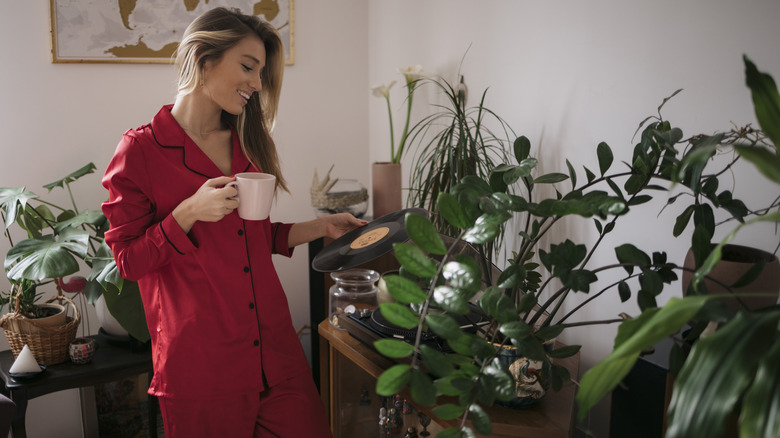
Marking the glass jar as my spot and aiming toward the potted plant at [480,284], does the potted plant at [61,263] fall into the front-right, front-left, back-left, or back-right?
back-right

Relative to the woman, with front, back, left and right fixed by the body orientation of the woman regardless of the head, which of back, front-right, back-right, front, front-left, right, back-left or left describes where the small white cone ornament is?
back

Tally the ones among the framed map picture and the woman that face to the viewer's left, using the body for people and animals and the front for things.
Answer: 0

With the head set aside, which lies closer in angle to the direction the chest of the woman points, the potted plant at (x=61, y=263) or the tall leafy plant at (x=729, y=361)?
the tall leafy plant

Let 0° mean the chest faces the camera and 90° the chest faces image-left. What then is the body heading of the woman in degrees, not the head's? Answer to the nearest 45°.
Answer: approximately 315°

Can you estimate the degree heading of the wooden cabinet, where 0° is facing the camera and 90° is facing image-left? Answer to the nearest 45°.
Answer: approximately 45°

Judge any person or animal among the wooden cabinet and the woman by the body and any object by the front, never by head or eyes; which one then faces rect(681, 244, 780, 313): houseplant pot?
the woman

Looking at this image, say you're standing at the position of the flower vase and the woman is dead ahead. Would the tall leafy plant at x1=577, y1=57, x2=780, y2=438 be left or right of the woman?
left

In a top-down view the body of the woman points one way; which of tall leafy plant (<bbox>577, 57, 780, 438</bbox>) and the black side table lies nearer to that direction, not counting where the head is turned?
the tall leafy plant

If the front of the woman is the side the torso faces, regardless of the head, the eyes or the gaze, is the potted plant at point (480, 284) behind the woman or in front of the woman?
in front

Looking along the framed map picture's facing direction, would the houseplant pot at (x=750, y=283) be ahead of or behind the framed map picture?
ahead

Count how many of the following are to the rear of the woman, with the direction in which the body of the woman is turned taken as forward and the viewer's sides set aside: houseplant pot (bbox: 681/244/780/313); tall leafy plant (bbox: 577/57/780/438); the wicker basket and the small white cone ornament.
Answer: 2

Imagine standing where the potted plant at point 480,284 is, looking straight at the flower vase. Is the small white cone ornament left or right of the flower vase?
left

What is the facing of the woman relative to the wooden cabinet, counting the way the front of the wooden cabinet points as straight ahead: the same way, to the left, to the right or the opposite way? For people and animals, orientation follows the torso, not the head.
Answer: to the left
